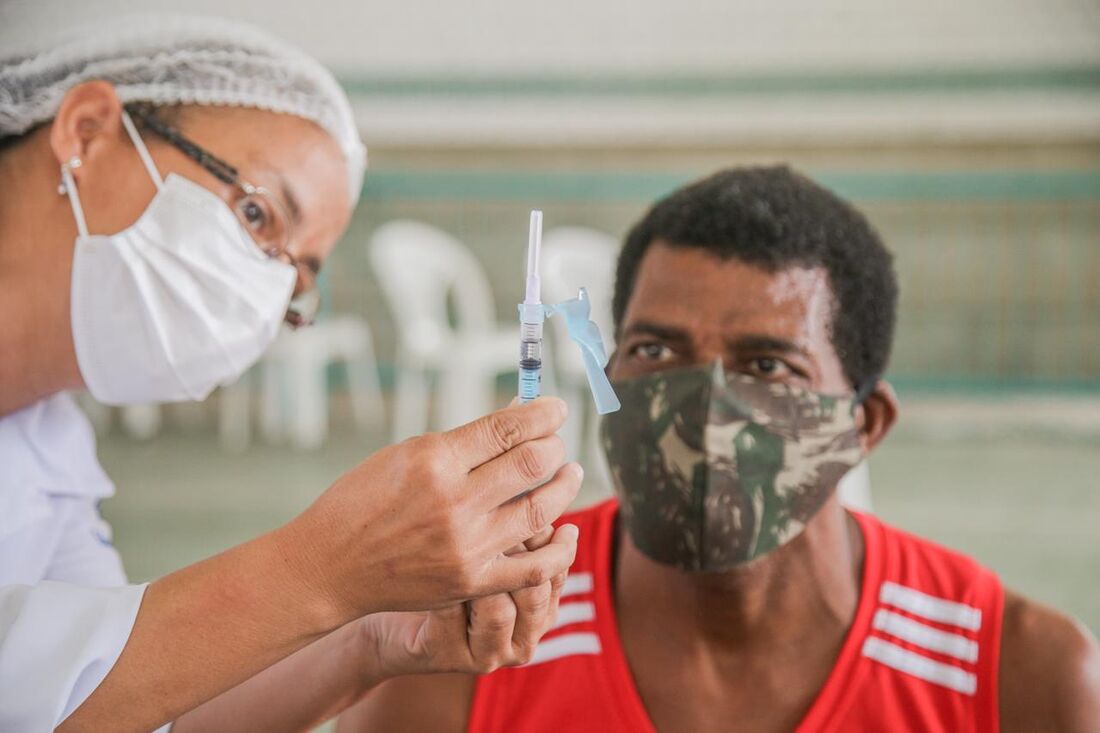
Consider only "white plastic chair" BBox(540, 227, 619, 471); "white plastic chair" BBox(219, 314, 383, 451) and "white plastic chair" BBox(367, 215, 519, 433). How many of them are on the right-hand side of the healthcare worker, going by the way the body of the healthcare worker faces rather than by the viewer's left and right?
0

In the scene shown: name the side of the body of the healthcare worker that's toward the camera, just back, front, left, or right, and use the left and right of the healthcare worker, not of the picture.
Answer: right

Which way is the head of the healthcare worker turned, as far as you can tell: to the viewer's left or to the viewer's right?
to the viewer's right

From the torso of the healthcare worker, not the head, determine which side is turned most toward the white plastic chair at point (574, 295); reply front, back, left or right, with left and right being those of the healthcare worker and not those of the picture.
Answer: left

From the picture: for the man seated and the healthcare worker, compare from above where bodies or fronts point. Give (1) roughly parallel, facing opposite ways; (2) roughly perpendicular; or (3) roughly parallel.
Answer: roughly perpendicular

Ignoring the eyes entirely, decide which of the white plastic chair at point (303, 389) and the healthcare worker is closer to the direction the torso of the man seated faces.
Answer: the healthcare worker

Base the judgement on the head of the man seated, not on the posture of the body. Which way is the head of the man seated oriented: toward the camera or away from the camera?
toward the camera

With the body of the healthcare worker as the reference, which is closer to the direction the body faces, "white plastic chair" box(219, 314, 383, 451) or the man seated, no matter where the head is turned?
the man seated

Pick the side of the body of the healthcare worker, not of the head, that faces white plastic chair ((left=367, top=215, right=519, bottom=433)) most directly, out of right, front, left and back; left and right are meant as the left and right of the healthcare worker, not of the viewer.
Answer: left

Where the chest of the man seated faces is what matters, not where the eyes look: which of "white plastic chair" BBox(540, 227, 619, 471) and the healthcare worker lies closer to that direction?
the healthcare worker

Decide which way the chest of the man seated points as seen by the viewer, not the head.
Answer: toward the camera

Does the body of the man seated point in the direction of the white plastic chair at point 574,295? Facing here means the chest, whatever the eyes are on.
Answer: no

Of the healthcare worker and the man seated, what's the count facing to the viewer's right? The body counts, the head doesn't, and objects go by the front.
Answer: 1

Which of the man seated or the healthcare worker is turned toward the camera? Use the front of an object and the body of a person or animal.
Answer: the man seated

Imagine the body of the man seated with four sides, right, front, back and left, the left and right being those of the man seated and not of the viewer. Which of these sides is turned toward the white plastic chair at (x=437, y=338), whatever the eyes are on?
back

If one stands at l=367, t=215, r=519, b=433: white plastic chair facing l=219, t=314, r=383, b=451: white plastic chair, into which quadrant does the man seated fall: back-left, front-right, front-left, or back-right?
back-left
